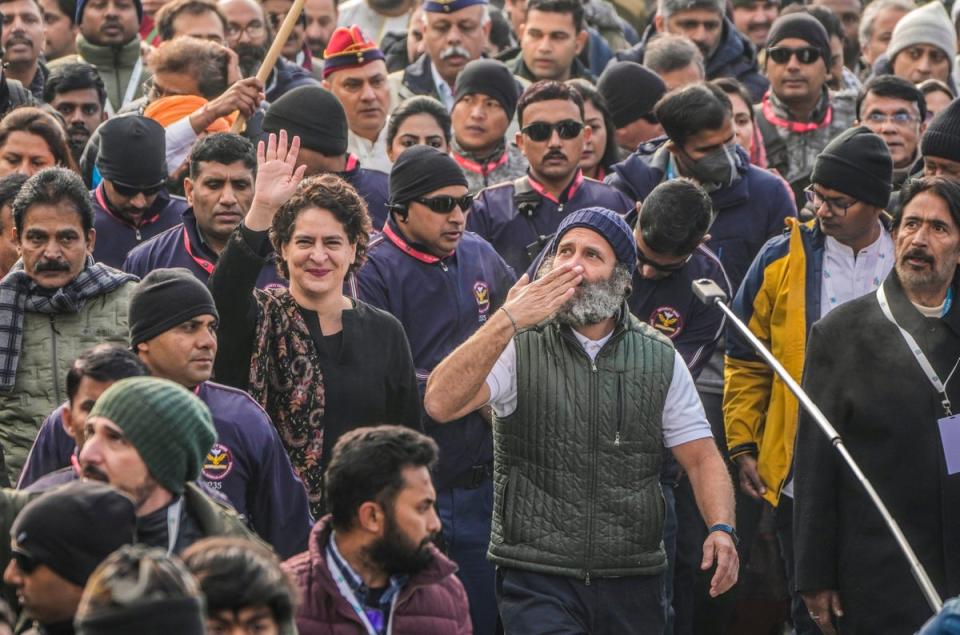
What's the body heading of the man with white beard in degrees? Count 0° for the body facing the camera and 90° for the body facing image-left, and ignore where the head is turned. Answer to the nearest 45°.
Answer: approximately 0°
